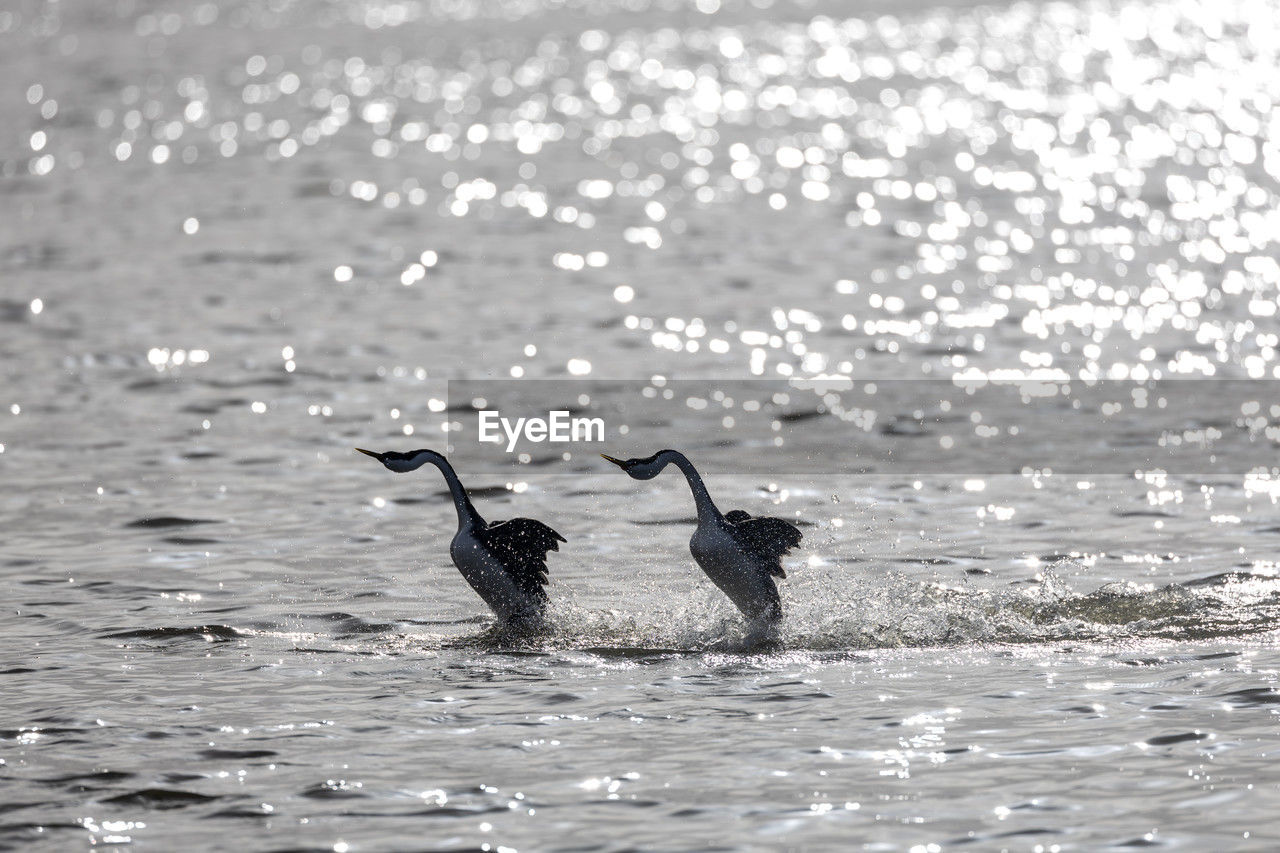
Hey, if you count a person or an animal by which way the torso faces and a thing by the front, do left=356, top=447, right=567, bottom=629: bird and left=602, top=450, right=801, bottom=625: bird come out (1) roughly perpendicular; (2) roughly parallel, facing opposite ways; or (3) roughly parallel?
roughly parallel

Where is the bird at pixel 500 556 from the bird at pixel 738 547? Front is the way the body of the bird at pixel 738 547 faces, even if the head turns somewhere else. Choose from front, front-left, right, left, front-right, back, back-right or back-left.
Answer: front

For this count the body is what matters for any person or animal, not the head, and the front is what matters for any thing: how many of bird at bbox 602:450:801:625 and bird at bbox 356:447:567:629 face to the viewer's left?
2

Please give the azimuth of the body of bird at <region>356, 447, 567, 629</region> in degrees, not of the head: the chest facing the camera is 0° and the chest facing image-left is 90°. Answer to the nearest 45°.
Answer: approximately 90°

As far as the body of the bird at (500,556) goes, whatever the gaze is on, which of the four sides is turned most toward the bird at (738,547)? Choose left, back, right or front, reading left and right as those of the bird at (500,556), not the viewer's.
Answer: back

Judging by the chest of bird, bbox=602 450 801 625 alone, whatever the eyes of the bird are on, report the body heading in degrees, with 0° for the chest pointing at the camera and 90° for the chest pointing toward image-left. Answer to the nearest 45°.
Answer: approximately 90°
